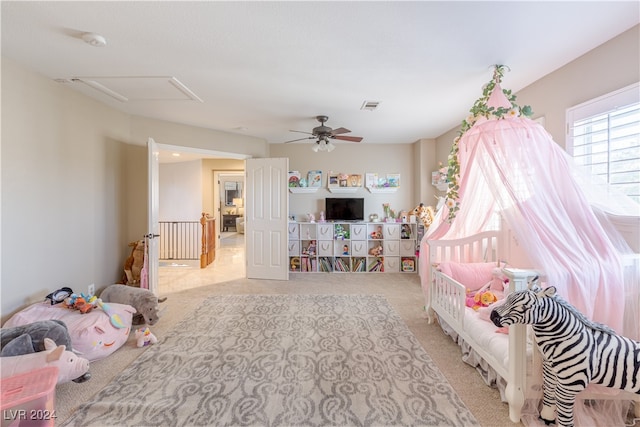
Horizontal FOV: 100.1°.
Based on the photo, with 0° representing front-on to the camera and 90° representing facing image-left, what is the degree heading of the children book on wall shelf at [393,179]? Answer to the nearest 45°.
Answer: approximately 0°

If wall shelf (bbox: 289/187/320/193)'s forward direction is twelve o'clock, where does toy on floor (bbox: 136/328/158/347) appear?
The toy on floor is roughly at 1 o'clock from the wall shelf.

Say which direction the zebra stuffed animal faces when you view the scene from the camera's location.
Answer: facing to the left of the viewer

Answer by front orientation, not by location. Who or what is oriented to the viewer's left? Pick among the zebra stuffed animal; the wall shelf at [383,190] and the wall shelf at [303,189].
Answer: the zebra stuffed animal

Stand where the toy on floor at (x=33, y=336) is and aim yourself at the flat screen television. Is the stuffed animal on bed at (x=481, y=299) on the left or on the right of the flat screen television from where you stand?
right

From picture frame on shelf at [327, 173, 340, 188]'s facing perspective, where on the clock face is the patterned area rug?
The patterned area rug is roughly at 12 o'clock from the picture frame on shelf.

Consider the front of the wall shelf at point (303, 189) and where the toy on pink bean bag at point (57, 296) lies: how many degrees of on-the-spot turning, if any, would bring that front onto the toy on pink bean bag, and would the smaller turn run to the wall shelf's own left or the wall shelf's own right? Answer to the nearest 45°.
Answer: approximately 45° to the wall shelf's own right

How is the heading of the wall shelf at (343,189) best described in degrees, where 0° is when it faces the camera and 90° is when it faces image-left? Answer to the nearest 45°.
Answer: approximately 0°

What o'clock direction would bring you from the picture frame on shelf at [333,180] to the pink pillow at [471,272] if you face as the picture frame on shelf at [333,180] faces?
The pink pillow is roughly at 11 o'clock from the picture frame on shelf.
